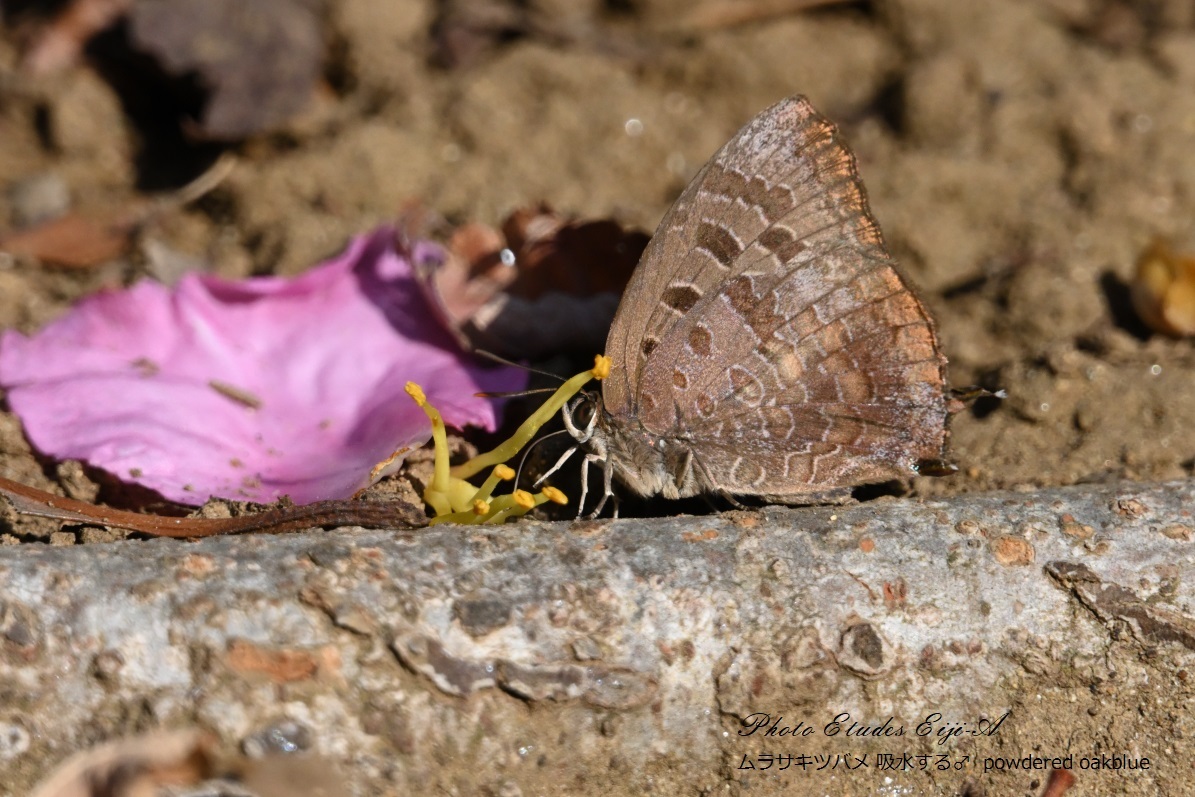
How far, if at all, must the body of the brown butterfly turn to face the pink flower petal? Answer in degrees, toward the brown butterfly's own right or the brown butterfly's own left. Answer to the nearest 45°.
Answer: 0° — it already faces it

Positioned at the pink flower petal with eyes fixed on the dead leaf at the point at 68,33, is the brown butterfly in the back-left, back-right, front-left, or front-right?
back-right

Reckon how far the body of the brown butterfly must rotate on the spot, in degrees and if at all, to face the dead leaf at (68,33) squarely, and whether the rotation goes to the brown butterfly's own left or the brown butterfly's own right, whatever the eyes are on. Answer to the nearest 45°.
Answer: approximately 45° to the brown butterfly's own right

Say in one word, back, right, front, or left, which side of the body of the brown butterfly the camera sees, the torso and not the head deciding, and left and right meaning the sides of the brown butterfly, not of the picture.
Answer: left

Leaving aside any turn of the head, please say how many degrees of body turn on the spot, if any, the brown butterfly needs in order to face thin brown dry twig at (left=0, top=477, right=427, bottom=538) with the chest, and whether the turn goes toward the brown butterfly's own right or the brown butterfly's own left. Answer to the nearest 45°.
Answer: approximately 45° to the brown butterfly's own left

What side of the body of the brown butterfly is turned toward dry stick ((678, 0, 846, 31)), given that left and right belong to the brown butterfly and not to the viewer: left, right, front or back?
right

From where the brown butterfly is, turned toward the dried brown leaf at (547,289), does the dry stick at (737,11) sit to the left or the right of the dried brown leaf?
right
